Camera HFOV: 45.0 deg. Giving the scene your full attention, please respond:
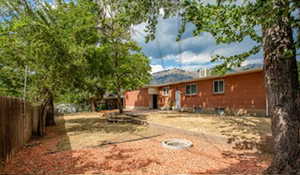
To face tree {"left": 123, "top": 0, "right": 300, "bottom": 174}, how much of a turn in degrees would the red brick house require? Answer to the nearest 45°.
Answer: approximately 45° to its left

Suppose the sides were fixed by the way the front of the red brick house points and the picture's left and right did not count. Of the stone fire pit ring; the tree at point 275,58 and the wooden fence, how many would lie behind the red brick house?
0

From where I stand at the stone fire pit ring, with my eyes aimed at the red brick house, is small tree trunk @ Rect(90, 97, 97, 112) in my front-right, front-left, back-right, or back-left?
front-left

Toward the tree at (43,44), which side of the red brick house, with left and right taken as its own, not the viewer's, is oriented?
front

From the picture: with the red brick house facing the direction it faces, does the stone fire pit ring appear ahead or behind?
ahead

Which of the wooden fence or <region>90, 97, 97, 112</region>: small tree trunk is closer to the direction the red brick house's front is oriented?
the wooden fence

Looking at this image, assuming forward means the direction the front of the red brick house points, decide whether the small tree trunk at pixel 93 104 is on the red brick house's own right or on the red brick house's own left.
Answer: on the red brick house's own right

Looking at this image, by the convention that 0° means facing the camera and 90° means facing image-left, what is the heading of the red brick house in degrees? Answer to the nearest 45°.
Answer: approximately 45°

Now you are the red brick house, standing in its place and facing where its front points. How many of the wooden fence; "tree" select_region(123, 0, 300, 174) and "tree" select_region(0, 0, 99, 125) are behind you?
0
